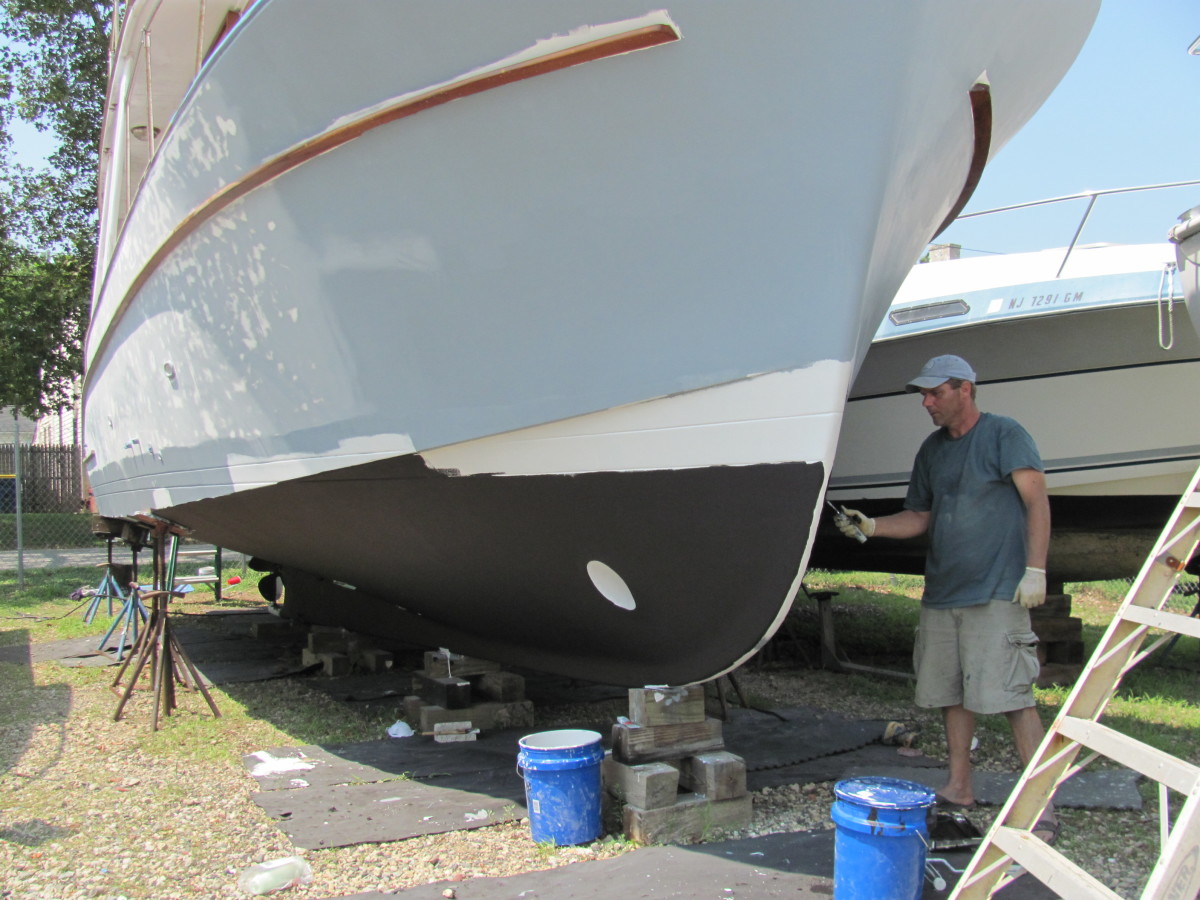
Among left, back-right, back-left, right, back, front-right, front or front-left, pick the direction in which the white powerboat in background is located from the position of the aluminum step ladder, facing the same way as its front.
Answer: back-right

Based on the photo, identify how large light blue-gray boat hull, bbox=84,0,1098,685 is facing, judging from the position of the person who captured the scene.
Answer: facing the viewer and to the right of the viewer

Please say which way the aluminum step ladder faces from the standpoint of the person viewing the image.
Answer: facing the viewer and to the left of the viewer

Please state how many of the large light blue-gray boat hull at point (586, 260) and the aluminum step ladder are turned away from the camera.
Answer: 0

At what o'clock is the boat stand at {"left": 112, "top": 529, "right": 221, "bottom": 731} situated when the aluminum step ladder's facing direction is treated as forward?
The boat stand is roughly at 2 o'clock from the aluminum step ladder.

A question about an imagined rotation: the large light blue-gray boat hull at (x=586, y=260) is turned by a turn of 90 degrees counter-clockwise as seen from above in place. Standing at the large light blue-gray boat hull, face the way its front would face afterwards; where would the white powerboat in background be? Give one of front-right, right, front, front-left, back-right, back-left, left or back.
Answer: front

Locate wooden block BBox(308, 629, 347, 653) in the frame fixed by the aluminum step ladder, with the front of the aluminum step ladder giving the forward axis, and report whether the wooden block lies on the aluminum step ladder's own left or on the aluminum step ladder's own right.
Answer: on the aluminum step ladder's own right
